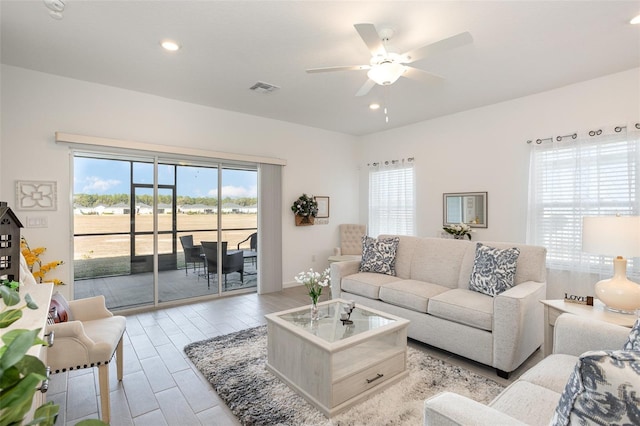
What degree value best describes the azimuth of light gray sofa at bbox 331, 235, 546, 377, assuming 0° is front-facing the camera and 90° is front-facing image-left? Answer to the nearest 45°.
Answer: approximately 45°

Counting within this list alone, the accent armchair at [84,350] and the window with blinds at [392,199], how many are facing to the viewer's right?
1

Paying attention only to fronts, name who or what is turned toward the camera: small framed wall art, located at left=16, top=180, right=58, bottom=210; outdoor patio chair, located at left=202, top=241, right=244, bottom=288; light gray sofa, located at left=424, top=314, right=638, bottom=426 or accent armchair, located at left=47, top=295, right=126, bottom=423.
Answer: the small framed wall art

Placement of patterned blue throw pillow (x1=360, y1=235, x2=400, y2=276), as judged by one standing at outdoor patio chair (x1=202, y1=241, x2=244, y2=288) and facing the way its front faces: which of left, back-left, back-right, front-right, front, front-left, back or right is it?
right

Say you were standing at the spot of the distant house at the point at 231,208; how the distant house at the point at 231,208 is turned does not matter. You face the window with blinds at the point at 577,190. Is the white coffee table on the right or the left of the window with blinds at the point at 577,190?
right

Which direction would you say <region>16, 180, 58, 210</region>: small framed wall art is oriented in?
toward the camera

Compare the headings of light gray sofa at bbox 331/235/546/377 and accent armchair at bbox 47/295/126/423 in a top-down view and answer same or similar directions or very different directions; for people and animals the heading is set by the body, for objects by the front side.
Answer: very different directions

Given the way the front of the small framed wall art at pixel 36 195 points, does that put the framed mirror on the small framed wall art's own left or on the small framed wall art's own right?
on the small framed wall art's own left

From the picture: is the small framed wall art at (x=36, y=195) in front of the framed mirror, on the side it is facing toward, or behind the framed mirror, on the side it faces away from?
in front

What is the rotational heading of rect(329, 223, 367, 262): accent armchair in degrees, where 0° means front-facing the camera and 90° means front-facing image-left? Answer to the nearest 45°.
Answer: approximately 45°

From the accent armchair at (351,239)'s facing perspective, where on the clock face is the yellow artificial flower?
The yellow artificial flower is roughly at 12 o'clock from the accent armchair.

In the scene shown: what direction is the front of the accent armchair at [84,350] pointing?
to the viewer's right

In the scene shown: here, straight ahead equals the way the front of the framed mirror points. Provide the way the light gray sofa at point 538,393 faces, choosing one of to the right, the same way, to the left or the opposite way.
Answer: to the right

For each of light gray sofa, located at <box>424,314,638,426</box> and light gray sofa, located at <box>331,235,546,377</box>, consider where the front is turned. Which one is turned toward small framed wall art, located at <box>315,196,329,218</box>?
light gray sofa, located at <box>424,314,638,426</box>

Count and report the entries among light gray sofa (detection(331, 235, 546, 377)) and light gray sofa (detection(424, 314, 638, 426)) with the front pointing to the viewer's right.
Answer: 0

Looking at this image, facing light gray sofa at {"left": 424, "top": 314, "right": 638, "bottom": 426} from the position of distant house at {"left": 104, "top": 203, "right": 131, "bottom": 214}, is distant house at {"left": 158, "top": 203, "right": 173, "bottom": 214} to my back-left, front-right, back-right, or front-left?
front-left
